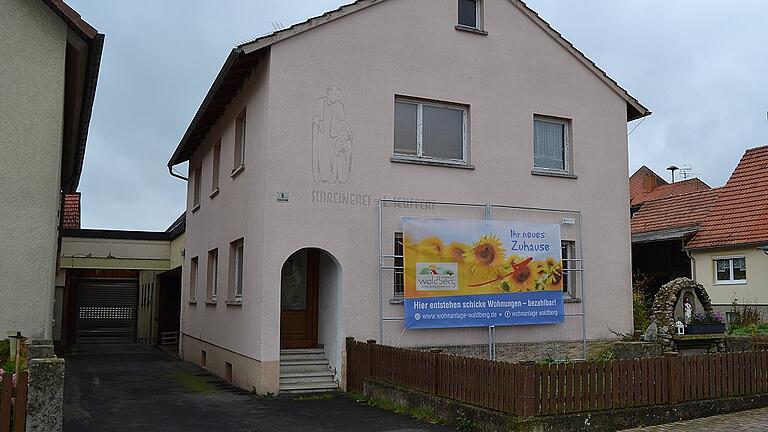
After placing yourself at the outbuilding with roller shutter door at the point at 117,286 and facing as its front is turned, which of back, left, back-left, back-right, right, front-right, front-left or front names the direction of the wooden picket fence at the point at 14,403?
front

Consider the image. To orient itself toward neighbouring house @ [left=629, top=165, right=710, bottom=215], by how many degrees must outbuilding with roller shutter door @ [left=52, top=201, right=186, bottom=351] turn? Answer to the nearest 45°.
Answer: approximately 90° to its left

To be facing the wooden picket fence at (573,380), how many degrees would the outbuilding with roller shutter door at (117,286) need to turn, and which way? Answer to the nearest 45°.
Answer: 0° — it already faces it

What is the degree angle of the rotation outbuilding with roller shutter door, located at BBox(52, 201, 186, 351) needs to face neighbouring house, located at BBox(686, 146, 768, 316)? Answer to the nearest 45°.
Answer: approximately 45° to its left

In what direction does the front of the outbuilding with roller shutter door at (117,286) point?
toward the camera

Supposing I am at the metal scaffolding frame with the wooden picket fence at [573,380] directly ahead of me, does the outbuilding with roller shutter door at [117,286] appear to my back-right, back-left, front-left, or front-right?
back-right

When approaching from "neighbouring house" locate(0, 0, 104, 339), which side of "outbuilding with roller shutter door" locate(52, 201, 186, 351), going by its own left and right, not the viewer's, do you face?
front

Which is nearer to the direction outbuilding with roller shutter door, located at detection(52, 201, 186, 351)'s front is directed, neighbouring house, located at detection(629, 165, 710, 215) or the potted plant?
the potted plant

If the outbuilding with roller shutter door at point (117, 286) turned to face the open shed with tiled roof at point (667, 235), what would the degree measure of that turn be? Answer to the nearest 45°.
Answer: approximately 90° to its left

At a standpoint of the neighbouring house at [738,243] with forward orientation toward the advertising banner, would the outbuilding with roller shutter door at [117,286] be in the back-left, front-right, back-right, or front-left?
front-right
